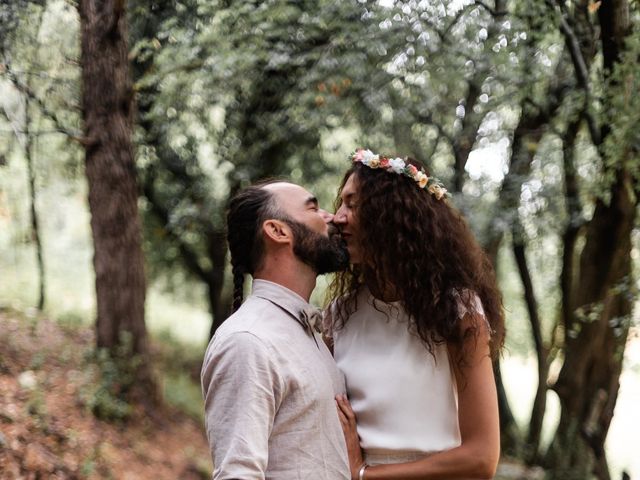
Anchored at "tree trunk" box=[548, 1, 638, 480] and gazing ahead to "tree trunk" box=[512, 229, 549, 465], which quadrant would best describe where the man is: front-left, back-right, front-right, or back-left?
back-left

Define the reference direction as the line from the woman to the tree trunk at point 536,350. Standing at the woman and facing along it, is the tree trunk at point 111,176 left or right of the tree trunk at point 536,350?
left

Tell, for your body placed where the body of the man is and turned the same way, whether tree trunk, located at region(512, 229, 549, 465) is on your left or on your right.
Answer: on your left

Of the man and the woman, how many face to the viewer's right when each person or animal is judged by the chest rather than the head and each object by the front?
1

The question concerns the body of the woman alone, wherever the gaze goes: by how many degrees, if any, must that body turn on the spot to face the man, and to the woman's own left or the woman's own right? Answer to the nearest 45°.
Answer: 0° — they already face them

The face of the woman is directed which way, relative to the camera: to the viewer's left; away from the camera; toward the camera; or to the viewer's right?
to the viewer's left

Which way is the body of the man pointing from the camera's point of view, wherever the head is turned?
to the viewer's right

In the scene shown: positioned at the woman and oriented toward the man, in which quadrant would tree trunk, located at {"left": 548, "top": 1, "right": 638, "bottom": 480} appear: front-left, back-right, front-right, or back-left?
back-right

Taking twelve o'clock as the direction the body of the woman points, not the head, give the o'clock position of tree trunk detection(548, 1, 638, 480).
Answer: The tree trunk is roughly at 5 o'clock from the woman.

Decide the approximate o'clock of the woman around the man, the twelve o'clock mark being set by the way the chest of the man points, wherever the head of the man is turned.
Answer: The woman is roughly at 11 o'clock from the man.

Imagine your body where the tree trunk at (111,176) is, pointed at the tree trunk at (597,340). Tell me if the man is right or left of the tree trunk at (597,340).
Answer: right

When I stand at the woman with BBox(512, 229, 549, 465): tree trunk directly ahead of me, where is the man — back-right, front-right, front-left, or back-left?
back-left

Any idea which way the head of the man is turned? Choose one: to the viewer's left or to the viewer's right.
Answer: to the viewer's right

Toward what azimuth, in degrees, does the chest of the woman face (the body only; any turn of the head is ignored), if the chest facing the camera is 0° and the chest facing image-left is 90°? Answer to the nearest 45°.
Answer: approximately 45°
